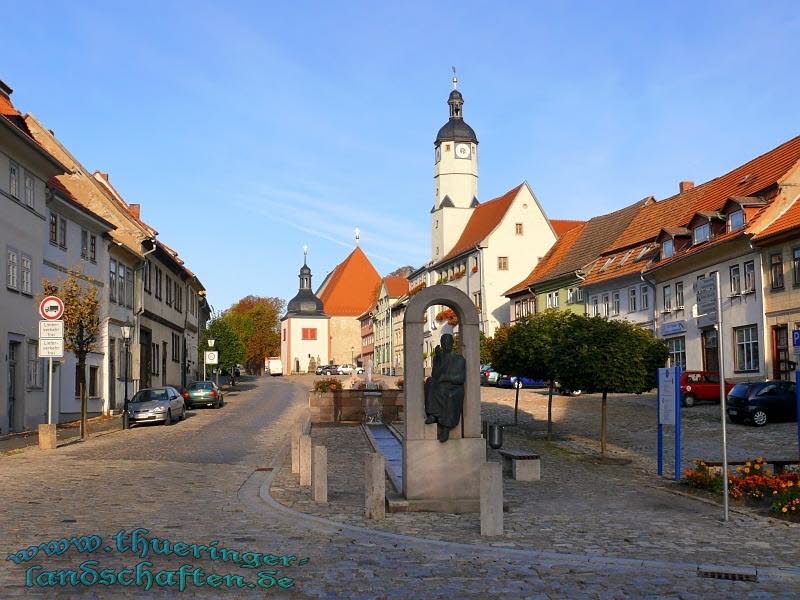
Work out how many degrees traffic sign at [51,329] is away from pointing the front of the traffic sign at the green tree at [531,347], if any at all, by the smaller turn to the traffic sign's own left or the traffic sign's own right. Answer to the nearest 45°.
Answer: approximately 90° to the traffic sign's own left

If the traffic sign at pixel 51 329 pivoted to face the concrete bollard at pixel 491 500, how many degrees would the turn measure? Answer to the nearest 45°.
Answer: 0° — it already faces it

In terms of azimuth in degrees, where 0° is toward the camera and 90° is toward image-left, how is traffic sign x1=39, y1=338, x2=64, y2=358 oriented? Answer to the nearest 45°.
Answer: approximately 0°

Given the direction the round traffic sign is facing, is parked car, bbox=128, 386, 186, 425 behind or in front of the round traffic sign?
behind
